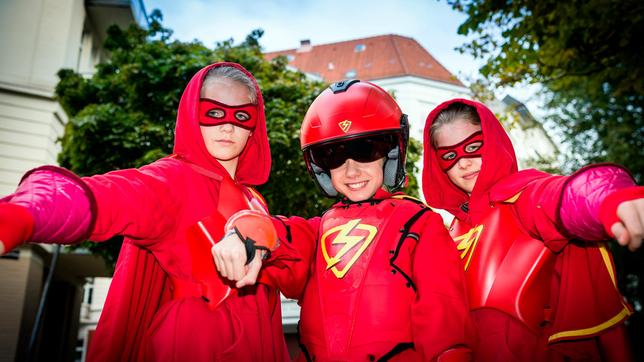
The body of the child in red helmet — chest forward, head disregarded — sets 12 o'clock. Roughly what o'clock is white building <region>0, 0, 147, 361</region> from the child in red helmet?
The white building is roughly at 5 o'clock from the child in red helmet.

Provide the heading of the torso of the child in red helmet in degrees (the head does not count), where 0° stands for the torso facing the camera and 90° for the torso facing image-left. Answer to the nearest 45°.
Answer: approximately 45°
